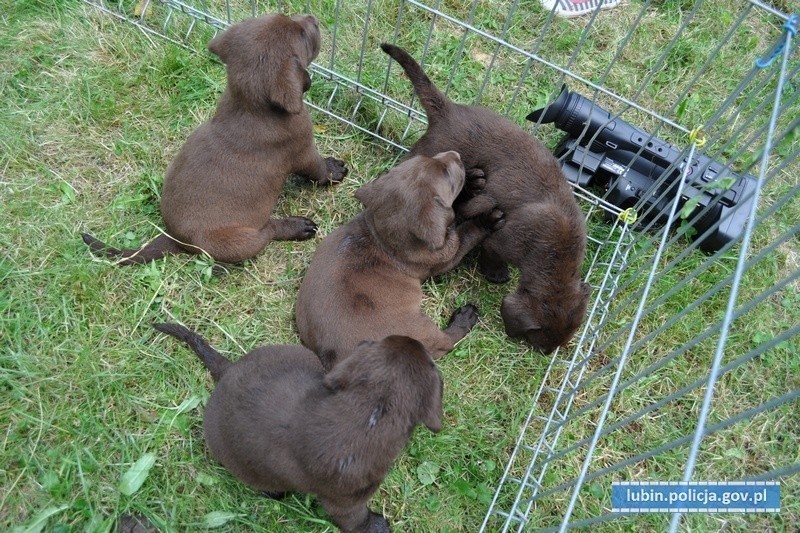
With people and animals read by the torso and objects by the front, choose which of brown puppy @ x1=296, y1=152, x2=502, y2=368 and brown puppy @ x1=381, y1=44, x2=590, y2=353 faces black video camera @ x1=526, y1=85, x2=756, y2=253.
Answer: brown puppy @ x1=296, y1=152, x2=502, y2=368

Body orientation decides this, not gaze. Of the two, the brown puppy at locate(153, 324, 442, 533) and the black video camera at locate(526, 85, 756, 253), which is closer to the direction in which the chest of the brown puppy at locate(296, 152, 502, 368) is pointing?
the black video camera

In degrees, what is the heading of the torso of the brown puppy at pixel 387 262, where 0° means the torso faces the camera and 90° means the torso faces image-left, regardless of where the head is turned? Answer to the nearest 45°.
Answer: approximately 225°

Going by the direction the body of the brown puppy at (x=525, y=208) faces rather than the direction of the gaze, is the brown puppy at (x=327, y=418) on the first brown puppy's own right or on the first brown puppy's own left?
on the first brown puppy's own right

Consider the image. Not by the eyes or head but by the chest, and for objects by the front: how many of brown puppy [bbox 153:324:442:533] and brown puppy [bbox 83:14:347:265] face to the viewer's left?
0

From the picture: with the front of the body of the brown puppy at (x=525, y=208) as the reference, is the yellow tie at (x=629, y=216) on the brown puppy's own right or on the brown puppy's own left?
on the brown puppy's own left

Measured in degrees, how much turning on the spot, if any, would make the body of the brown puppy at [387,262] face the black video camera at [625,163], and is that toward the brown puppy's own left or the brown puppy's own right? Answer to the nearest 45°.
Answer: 0° — it already faces it

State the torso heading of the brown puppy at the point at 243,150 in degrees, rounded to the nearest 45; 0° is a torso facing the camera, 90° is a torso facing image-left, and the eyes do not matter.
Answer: approximately 225°

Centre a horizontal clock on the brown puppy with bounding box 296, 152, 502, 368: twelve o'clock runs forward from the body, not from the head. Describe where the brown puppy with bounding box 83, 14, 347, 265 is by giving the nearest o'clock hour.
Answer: the brown puppy with bounding box 83, 14, 347, 265 is roughly at 8 o'clock from the brown puppy with bounding box 296, 152, 502, 368.

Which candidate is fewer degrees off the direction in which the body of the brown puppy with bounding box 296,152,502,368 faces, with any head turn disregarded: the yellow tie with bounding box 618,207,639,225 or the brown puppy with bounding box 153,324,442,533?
the yellow tie

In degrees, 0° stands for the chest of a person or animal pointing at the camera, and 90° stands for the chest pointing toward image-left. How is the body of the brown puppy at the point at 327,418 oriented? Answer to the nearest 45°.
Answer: approximately 270°

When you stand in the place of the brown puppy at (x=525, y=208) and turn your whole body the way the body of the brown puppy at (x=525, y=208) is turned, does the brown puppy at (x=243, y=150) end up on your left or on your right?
on your right
